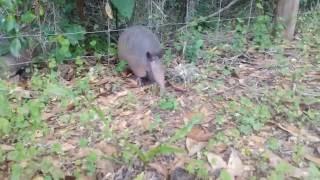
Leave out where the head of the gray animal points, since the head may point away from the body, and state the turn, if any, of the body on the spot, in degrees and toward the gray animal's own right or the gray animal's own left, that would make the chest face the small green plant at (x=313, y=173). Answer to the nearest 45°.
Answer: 0° — it already faces it

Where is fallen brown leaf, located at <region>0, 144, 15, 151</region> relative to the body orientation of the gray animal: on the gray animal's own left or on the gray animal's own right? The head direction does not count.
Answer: on the gray animal's own right

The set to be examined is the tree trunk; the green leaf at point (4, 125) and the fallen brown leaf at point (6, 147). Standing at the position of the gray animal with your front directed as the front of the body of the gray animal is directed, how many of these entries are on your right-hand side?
2

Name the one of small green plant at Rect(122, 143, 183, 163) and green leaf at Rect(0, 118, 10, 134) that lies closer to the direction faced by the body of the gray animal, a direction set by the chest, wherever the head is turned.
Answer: the small green plant

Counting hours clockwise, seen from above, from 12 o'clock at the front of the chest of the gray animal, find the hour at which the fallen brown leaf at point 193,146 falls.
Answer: The fallen brown leaf is roughly at 1 o'clock from the gray animal.

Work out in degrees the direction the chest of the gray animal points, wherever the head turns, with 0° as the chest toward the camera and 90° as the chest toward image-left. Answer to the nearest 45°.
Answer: approximately 315°

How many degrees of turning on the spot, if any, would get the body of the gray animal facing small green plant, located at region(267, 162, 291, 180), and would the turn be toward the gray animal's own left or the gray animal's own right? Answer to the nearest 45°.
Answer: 0° — it already faces it

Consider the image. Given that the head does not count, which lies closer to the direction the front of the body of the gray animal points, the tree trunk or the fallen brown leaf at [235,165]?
the fallen brown leaf
